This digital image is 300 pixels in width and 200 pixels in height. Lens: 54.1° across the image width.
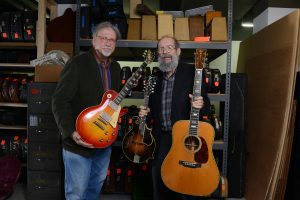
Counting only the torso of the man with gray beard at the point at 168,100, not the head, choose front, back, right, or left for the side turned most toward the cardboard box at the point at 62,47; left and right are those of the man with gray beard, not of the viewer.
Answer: right

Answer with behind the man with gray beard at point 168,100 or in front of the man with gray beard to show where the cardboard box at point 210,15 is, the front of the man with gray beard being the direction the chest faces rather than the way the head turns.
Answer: behind

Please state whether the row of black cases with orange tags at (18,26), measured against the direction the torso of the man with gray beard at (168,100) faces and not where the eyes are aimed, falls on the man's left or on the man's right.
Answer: on the man's right

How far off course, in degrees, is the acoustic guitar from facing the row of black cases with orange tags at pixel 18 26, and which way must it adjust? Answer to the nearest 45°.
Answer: approximately 135° to its right

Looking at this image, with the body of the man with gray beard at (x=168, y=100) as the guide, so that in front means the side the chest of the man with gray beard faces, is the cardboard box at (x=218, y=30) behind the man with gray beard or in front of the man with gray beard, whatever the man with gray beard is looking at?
behind

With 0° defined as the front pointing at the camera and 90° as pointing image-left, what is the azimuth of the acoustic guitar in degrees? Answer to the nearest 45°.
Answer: approximately 0°

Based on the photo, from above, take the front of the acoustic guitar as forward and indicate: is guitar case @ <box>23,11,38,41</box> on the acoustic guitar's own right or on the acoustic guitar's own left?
on the acoustic guitar's own right

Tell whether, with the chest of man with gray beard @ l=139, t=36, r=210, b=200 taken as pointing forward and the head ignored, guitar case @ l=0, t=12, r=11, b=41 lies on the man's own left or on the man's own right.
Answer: on the man's own right

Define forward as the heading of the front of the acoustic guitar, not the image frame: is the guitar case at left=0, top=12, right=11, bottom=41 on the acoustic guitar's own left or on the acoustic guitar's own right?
on the acoustic guitar's own right

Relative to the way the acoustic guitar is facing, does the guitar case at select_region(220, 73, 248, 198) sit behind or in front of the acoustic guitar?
behind

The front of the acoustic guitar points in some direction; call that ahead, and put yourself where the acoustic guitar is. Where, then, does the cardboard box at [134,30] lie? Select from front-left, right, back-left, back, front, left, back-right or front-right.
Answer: back-right
